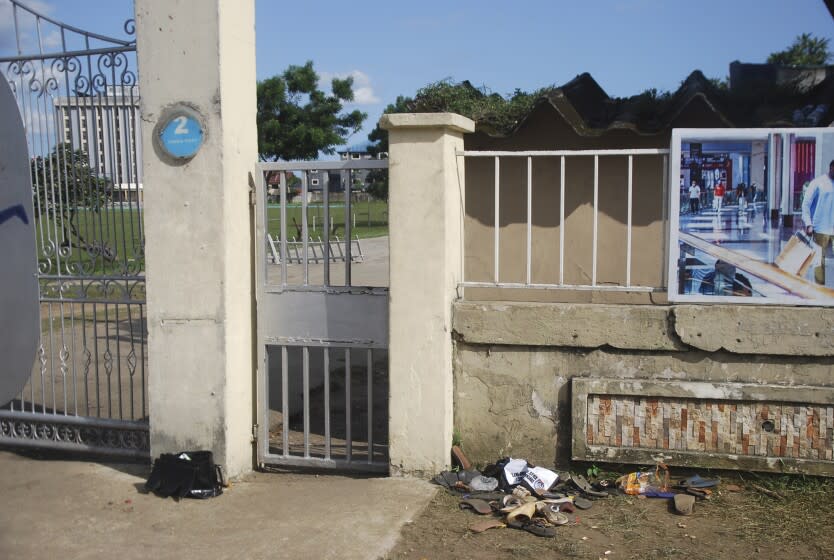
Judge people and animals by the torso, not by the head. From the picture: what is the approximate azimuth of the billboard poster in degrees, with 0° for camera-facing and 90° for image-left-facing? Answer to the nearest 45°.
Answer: approximately 0°

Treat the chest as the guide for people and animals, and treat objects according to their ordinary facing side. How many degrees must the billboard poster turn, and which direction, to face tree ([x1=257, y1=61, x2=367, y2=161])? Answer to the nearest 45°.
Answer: approximately 135° to its right

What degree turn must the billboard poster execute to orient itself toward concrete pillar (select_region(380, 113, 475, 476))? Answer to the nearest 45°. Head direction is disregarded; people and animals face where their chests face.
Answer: approximately 90° to its right

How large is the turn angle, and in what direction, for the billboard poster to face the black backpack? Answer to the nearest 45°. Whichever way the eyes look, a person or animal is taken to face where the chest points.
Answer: approximately 90° to its right

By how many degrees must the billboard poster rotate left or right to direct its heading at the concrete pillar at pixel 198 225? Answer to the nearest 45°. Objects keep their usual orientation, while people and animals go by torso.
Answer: approximately 90° to its right

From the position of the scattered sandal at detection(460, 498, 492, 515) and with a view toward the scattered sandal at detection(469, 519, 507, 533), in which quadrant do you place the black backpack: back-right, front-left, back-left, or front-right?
back-right

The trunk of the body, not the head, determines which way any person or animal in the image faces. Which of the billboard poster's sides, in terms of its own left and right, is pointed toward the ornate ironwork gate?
right
